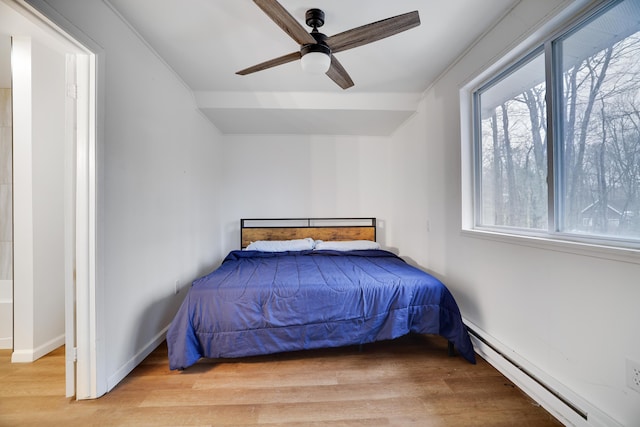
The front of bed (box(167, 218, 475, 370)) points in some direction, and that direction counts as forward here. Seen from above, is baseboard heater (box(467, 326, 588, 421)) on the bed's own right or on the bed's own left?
on the bed's own left

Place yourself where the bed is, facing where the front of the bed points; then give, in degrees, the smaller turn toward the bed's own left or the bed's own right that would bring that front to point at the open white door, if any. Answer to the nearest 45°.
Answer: approximately 90° to the bed's own right

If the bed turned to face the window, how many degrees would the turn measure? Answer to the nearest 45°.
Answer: approximately 90° to its left

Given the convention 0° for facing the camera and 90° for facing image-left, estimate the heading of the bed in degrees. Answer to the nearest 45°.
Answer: approximately 0°

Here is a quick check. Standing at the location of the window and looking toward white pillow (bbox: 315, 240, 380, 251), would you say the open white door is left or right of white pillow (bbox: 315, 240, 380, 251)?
left
